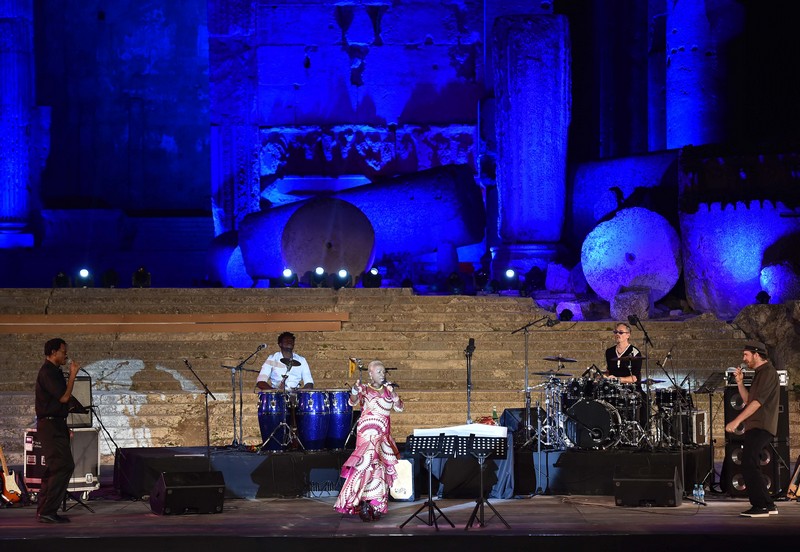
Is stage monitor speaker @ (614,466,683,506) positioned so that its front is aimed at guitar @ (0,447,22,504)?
no

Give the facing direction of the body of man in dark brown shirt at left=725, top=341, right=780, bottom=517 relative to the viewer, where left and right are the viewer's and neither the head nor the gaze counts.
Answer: facing to the left of the viewer

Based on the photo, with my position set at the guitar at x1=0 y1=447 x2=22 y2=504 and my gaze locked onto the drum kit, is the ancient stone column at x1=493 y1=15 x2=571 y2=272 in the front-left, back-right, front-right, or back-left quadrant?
front-left

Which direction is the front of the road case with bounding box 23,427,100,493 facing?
toward the camera

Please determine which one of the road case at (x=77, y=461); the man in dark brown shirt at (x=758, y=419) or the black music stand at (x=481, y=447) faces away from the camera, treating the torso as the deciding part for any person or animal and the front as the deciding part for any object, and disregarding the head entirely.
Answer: the black music stand

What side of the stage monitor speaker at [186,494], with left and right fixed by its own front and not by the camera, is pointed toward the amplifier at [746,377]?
right

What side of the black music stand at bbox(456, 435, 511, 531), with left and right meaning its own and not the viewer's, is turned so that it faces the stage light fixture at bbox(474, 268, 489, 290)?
front

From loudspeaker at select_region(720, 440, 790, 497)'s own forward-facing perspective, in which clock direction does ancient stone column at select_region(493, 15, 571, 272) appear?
The ancient stone column is roughly at 4 o'clock from the loudspeaker.

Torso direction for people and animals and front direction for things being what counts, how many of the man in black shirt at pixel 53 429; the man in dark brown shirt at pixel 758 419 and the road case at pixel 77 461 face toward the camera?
1

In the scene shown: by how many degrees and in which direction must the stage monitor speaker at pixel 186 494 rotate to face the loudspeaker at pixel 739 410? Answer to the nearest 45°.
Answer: approximately 90° to its right

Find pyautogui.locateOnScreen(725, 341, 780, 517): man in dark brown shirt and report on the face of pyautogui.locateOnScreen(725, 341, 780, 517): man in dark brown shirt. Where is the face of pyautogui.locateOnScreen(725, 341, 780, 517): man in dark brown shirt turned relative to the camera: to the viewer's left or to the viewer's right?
to the viewer's left

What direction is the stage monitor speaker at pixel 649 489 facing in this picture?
away from the camera

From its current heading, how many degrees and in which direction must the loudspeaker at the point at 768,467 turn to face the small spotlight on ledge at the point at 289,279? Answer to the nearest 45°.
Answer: approximately 90° to its right

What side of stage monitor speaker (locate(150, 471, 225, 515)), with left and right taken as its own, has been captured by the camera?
back

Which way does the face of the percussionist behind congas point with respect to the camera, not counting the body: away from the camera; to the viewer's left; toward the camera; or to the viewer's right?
toward the camera

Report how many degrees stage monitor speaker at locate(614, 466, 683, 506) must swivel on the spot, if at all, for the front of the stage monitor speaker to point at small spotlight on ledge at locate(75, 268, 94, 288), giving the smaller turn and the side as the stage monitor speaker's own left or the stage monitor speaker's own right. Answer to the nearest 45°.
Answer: approximately 45° to the stage monitor speaker's own left

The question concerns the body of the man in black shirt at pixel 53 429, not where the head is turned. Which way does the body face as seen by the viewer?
to the viewer's right

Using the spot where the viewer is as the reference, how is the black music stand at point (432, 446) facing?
facing away from the viewer

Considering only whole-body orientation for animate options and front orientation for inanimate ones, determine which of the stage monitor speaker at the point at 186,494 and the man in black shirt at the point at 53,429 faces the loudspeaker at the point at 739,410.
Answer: the man in black shirt

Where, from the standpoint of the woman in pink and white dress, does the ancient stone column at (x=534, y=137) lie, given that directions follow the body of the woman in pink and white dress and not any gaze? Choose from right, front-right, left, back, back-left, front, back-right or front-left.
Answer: back-left

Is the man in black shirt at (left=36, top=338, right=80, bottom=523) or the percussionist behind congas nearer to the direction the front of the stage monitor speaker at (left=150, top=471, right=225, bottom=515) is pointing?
the percussionist behind congas

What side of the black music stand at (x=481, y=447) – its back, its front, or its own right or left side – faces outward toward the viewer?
back

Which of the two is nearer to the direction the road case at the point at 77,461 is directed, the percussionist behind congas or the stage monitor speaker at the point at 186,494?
the stage monitor speaker
